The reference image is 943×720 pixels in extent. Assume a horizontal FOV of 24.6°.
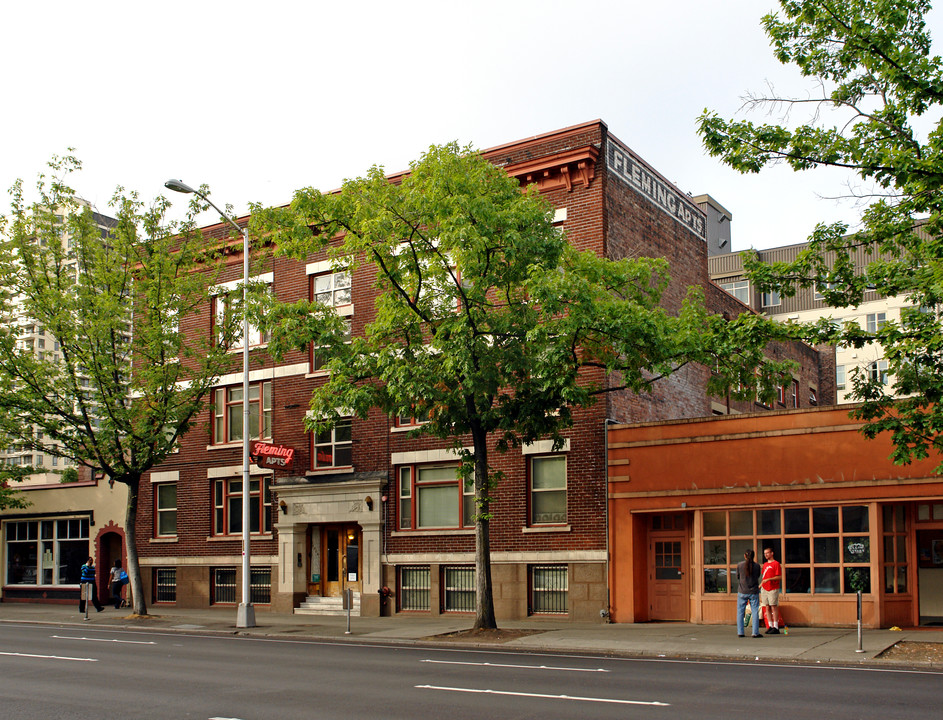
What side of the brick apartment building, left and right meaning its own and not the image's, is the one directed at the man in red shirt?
left

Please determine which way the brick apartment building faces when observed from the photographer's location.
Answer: facing the viewer and to the left of the viewer

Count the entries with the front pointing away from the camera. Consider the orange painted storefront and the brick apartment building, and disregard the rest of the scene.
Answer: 0

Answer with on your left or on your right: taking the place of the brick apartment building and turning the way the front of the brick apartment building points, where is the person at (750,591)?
on your left

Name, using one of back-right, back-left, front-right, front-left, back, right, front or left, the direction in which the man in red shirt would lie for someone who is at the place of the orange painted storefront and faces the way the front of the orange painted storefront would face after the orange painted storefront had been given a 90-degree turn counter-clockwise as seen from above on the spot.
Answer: right

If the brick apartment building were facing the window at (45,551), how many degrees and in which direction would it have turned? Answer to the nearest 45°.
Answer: approximately 90° to its right

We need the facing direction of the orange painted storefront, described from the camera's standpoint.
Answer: facing the viewer

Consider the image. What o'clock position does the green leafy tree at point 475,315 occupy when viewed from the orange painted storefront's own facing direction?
The green leafy tree is roughly at 2 o'clock from the orange painted storefront.

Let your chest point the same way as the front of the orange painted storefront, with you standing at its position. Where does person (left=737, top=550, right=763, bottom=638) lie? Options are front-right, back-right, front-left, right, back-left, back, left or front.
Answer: front
